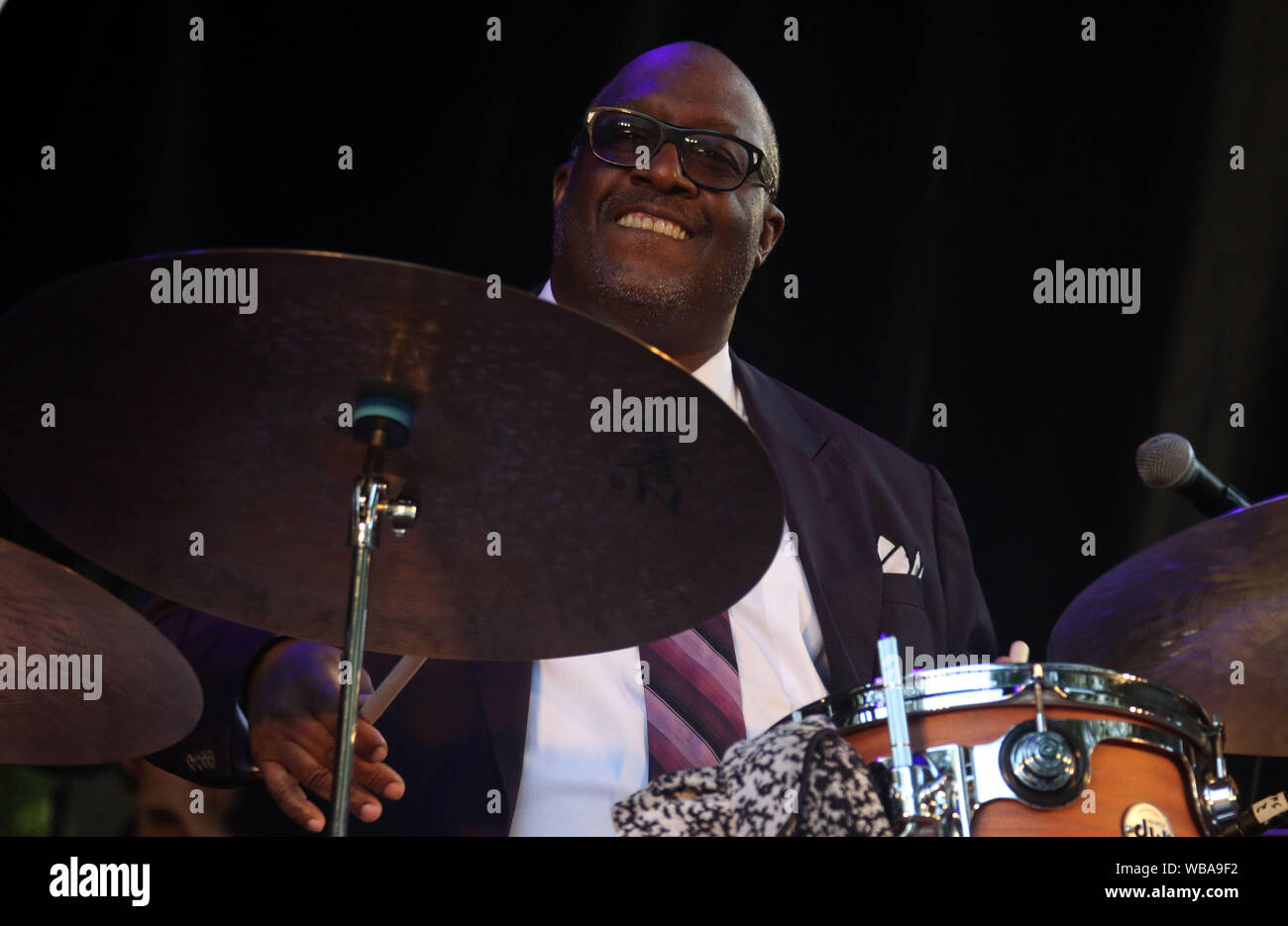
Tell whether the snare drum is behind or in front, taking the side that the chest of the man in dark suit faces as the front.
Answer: in front

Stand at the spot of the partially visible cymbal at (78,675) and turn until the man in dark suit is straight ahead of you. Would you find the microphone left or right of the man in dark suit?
right

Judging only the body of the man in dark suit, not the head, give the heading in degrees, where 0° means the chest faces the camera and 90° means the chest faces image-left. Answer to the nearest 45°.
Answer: approximately 0°

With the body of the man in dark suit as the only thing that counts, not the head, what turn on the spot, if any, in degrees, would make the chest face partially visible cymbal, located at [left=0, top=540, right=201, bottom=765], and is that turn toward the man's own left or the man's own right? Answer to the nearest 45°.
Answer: approximately 45° to the man's own right

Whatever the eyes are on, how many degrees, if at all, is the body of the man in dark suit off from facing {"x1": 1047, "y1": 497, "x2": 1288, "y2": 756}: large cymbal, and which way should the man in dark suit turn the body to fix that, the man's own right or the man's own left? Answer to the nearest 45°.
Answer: approximately 45° to the man's own left

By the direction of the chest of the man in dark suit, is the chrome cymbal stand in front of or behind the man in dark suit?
in front

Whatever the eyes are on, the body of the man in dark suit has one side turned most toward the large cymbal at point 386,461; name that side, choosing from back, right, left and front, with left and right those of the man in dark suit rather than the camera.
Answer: front
